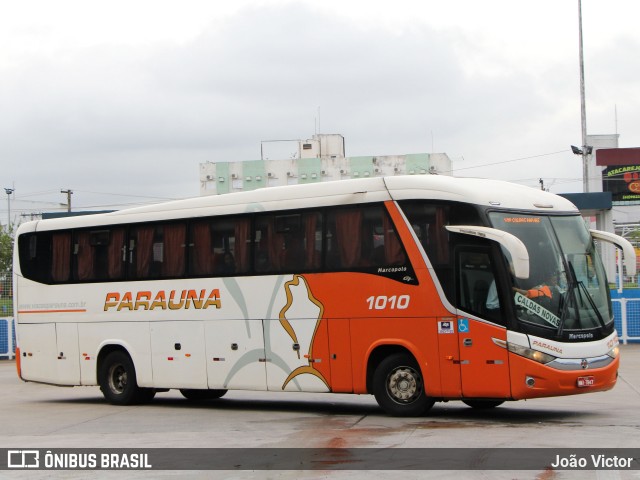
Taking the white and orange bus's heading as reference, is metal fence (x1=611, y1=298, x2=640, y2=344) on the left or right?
on its left

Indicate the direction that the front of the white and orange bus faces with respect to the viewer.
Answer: facing the viewer and to the right of the viewer

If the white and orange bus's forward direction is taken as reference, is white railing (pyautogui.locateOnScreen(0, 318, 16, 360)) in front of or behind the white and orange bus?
behind
